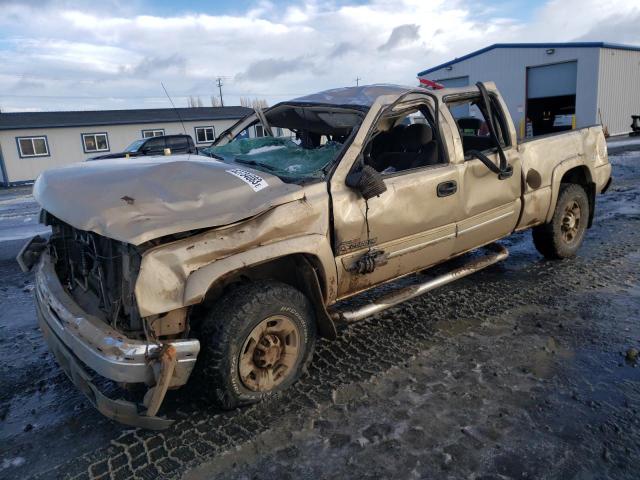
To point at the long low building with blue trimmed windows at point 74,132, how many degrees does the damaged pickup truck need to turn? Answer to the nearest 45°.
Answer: approximately 90° to its right

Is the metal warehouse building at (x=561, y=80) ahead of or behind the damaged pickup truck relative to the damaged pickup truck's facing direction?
behind

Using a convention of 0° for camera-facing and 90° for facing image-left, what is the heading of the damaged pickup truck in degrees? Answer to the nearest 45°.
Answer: approximately 45°
